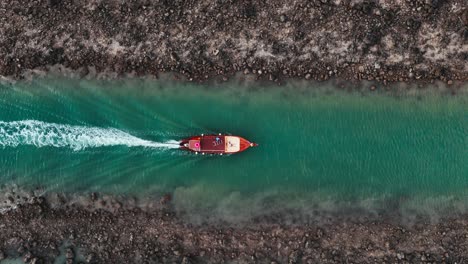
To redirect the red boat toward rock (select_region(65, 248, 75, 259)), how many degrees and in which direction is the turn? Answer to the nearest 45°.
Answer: approximately 180°

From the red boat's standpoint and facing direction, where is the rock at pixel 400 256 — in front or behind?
in front

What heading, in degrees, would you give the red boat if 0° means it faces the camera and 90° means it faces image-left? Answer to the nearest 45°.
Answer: approximately 270°
